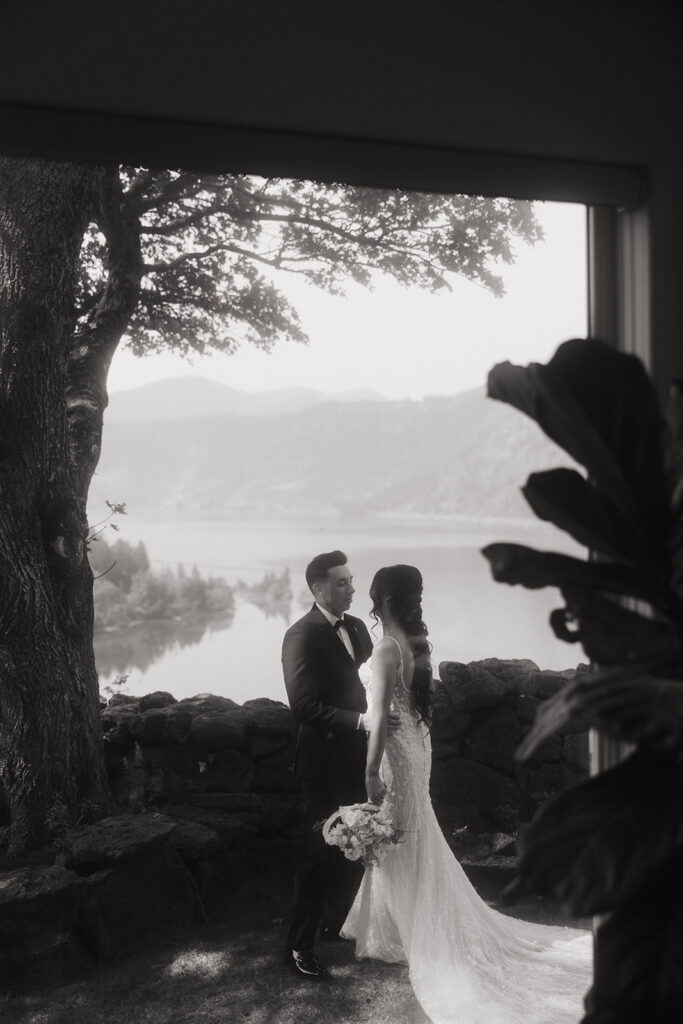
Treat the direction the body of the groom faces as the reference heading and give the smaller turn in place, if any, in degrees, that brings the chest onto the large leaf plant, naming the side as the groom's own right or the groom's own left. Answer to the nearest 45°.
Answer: approximately 45° to the groom's own right

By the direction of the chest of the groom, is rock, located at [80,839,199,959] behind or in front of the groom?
behind

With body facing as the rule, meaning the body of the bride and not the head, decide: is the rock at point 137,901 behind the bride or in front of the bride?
in front

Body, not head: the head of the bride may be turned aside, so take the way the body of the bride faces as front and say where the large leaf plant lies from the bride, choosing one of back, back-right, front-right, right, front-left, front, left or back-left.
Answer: back-left

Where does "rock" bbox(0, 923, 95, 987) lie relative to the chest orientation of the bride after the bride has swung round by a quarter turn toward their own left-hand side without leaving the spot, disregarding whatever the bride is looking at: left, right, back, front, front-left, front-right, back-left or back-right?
front-right

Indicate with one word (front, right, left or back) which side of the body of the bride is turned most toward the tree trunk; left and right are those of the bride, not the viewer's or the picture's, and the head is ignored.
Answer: front

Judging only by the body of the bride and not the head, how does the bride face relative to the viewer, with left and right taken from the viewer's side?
facing away from the viewer and to the left of the viewer

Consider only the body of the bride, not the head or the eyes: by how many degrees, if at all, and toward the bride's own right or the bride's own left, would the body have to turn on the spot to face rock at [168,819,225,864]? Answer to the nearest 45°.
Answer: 0° — they already face it

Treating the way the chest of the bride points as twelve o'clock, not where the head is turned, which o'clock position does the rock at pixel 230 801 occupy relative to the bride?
The rock is roughly at 12 o'clock from the bride.

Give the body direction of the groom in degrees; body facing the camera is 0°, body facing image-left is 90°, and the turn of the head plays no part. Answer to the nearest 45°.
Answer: approximately 315°

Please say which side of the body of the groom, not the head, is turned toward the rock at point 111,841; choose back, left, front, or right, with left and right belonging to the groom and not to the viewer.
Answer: back

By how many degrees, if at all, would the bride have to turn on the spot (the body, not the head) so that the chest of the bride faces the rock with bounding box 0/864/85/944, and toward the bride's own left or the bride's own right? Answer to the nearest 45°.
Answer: approximately 45° to the bride's own left

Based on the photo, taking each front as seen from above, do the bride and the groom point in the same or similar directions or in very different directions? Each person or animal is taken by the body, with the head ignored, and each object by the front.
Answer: very different directions

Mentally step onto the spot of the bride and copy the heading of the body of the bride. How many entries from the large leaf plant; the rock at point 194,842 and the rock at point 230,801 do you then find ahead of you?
2

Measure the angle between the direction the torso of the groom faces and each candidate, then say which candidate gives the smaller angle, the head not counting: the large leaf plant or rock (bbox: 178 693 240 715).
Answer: the large leaf plant
